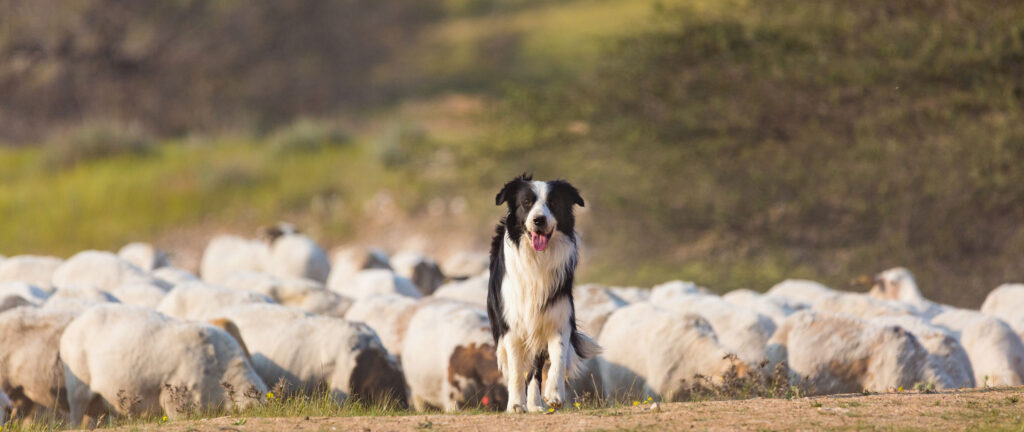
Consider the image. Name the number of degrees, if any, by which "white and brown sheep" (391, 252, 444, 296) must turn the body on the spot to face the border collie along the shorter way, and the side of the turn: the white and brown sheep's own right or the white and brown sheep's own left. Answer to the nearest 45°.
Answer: approximately 45° to the white and brown sheep's own right

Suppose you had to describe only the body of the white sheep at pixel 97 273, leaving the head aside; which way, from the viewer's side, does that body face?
to the viewer's right

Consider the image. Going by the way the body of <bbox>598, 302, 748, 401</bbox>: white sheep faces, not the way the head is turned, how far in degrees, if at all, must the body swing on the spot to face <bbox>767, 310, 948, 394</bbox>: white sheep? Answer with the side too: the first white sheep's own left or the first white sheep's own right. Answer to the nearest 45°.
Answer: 0° — it already faces it

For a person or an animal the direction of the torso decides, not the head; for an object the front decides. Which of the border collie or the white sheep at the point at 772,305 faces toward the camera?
the border collie

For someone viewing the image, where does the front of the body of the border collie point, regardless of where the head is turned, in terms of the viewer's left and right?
facing the viewer

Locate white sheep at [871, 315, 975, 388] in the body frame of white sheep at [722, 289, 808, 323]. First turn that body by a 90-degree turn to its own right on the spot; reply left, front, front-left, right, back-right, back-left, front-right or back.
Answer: front-left

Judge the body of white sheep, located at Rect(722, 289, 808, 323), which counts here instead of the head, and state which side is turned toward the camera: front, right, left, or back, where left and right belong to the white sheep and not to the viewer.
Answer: right

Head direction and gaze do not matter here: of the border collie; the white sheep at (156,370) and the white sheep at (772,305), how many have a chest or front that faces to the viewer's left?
0

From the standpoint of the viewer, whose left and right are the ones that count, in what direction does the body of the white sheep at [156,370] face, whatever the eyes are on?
facing to the right of the viewer

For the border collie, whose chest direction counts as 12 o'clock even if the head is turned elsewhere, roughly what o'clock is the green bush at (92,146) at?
The green bush is roughly at 5 o'clock from the border collie.

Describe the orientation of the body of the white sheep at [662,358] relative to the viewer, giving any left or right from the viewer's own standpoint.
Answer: facing to the right of the viewer

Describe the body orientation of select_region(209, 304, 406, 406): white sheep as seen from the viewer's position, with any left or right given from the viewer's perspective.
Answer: facing to the right of the viewer
